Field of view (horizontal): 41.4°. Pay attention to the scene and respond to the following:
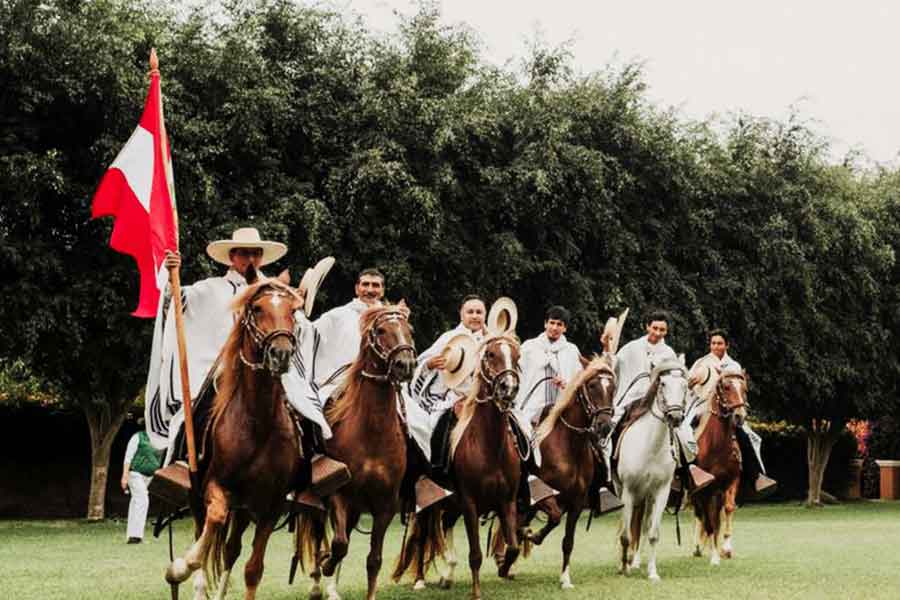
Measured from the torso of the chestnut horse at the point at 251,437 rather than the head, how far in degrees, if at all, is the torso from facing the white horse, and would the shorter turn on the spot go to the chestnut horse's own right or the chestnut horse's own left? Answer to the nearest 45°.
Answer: approximately 135° to the chestnut horse's own left

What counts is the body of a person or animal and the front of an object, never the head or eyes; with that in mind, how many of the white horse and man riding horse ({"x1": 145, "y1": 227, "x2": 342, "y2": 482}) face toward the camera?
2

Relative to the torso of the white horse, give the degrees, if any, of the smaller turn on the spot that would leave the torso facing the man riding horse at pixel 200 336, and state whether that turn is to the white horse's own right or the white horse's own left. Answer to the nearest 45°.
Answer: approximately 45° to the white horse's own right

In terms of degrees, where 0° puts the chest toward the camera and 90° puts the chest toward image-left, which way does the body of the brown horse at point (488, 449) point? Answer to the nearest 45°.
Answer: approximately 315°

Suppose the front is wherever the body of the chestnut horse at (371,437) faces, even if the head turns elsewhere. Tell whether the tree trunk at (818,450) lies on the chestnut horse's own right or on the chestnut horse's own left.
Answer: on the chestnut horse's own left

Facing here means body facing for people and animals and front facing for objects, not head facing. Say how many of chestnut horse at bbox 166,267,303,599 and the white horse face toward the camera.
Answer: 2

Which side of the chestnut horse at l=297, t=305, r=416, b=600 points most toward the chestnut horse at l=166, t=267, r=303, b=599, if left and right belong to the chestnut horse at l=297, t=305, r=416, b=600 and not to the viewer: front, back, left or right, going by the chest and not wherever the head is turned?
right

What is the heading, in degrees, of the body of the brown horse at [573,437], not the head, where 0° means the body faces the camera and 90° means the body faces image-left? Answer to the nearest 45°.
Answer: approximately 315°

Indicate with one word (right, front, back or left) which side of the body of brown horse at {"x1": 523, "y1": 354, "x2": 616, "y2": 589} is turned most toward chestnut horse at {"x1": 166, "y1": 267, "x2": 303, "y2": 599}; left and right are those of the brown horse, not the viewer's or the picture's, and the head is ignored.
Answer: right

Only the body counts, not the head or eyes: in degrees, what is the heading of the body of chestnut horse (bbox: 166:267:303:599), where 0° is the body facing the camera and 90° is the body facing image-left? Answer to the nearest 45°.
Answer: approximately 0°
